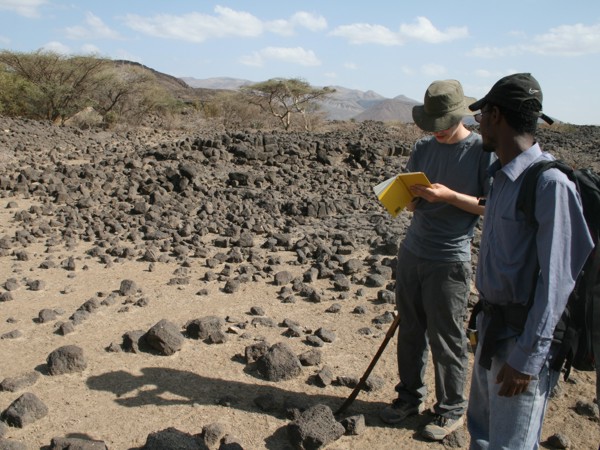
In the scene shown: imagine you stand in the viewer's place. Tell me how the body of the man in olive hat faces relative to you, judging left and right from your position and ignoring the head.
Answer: facing the viewer and to the left of the viewer

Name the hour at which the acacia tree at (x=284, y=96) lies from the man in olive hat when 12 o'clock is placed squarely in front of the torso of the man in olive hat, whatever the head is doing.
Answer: The acacia tree is roughly at 4 o'clock from the man in olive hat.

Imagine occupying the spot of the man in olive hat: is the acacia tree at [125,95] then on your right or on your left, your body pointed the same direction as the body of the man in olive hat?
on your right

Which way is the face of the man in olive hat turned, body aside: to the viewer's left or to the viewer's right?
to the viewer's left

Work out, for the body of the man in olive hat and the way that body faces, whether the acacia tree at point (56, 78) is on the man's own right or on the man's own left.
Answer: on the man's own right
